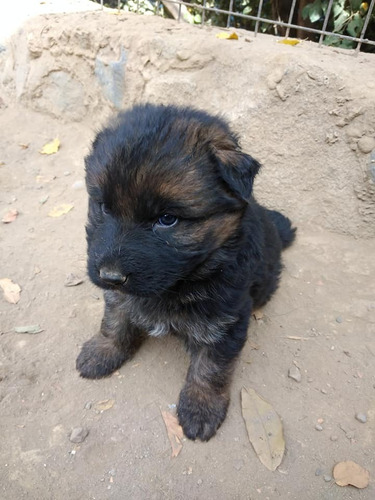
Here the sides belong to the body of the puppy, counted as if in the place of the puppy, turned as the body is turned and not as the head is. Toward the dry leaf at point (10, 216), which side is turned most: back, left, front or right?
right

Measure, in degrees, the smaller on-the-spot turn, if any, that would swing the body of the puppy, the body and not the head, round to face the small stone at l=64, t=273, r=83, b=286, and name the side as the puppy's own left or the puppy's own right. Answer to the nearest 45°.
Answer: approximately 90° to the puppy's own right

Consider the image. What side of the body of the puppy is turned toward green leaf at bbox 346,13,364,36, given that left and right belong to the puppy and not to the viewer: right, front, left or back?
back

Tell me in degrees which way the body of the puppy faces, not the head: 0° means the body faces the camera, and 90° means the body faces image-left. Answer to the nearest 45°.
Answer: approximately 45°

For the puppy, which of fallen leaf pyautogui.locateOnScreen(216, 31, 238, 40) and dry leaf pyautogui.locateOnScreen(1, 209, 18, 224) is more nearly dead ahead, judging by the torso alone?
the dry leaf

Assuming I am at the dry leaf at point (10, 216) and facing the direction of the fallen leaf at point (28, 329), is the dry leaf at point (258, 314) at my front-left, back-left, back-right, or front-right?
front-left

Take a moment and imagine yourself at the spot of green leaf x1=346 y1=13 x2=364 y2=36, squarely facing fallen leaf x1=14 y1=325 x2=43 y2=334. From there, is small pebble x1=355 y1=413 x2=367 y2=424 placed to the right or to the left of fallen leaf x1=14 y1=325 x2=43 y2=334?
left

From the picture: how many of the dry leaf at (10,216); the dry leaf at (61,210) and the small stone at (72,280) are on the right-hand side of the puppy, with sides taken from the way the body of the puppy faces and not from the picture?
3

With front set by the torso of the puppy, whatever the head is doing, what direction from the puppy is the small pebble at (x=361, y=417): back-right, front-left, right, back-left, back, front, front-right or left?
back-left

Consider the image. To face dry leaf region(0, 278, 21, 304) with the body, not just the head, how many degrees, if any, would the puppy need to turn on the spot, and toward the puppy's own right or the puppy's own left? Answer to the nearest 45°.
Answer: approximately 90° to the puppy's own right

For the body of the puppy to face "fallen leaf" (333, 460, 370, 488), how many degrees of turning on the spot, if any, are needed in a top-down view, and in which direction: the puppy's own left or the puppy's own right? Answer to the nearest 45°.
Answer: approximately 90° to the puppy's own left

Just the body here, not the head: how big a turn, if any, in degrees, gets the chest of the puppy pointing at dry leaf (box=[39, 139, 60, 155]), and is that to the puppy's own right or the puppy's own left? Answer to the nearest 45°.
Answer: approximately 90° to the puppy's own right

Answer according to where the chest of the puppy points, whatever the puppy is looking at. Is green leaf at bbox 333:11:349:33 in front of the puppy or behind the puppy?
behind

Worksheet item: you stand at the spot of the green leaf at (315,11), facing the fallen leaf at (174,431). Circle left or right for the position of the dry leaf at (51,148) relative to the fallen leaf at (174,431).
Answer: right
